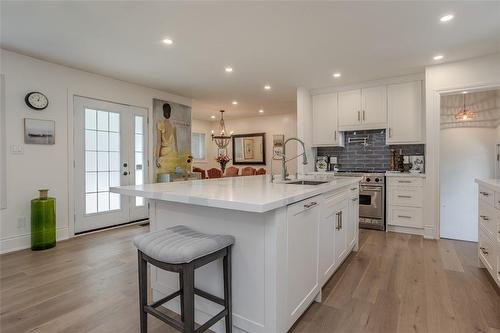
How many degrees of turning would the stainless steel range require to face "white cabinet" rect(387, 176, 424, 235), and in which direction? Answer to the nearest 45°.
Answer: approximately 90° to its left

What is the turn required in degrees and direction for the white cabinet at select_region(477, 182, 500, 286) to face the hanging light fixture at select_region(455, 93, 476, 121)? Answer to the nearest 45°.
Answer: approximately 90° to its right

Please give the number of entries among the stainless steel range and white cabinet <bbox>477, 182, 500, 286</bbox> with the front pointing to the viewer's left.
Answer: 1

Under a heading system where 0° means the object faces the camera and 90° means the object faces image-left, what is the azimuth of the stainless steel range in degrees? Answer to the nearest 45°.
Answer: approximately 0°

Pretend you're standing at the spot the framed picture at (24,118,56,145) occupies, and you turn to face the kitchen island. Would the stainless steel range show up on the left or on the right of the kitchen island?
left

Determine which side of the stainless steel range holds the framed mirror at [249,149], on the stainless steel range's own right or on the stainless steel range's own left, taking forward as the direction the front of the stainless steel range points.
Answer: on the stainless steel range's own right

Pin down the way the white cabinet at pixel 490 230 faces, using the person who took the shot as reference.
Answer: facing to the left of the viewer
